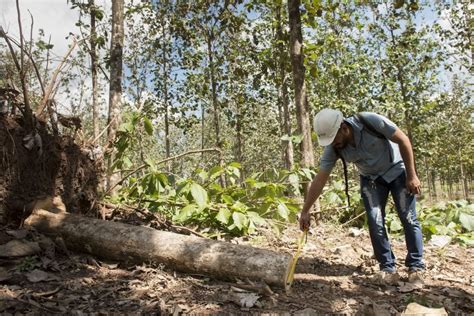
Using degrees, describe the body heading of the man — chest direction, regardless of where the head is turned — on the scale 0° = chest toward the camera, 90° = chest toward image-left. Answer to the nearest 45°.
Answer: approximately 45°

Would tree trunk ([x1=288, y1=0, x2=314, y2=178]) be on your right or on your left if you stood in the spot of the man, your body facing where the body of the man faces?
on your right

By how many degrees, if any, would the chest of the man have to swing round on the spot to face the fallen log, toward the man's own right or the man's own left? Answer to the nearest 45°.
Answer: approximately 45° to the man's own right

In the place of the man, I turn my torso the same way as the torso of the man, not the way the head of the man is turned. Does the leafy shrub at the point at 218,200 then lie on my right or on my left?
on my right
